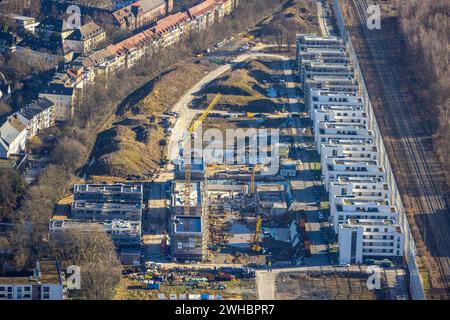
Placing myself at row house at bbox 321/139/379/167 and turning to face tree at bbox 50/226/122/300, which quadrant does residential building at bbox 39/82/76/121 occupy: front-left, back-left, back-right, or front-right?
front-right

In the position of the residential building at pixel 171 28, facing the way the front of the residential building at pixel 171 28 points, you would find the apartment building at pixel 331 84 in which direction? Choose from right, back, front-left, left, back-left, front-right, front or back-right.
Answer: front

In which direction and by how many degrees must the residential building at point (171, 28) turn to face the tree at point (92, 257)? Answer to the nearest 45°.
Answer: approximately 45° to its right

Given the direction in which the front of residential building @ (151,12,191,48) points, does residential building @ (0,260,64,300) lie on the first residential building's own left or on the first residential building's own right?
on the first residential building's own right

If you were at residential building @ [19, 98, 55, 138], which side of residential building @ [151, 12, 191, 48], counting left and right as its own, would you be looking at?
right

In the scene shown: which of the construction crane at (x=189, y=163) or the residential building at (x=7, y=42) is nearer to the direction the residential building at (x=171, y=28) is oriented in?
the construction crane

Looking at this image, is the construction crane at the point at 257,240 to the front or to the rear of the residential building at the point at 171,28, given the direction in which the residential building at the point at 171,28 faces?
to the front

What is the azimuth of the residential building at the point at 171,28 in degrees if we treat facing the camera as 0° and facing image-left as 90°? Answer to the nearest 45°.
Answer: approximately 315°

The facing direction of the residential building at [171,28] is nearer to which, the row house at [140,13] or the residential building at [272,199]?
the residential building
